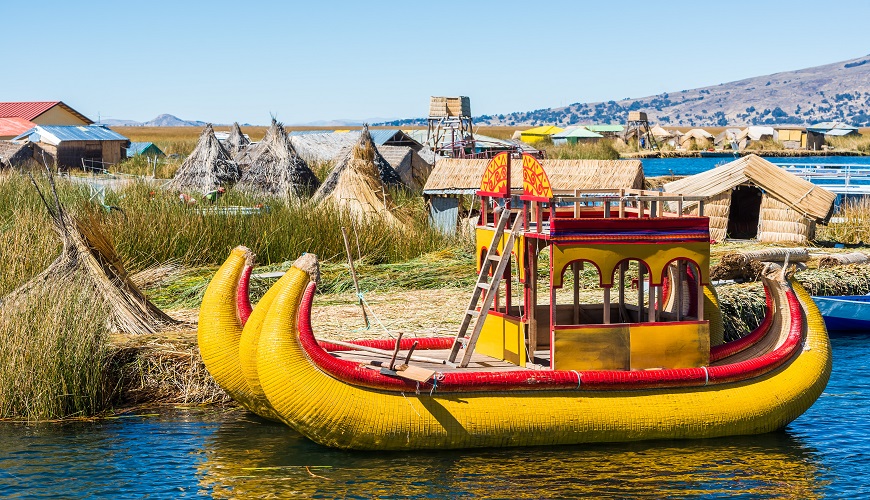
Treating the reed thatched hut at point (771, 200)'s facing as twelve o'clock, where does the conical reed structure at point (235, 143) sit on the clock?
The conical reed structure is roughly at 4 o'clock from the reed thatched hut.

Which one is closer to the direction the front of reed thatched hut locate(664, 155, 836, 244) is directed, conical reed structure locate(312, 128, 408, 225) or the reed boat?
the reed boat

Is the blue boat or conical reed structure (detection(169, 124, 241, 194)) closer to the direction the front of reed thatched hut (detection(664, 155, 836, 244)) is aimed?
the blue boat

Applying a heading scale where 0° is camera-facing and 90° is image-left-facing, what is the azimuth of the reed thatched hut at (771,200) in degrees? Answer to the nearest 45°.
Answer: approximately 0°

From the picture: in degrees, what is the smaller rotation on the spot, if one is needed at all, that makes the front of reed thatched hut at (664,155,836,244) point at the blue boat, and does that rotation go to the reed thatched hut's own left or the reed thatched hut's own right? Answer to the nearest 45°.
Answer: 0° — it already faces it

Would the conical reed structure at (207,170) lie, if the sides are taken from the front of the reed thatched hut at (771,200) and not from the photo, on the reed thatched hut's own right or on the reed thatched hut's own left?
on the reed thatched hut's own right

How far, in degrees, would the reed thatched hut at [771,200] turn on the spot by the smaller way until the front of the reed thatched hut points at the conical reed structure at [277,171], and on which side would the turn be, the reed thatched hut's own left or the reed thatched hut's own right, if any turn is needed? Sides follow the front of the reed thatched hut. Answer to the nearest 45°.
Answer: approximately 90° to the reed thatched hut's own right

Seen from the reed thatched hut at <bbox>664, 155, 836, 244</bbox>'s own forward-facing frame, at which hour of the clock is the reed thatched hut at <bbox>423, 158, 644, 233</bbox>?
the reed thatched hut at <bbox>423, 158, 644, 233</bbox> is roughly at 3 o'clock from the reed thatched hut at <bbox>664, 155, 836, 244</bbox>.

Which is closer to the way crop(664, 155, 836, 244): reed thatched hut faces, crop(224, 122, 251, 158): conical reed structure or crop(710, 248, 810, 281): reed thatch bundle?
the reed thatch bundle

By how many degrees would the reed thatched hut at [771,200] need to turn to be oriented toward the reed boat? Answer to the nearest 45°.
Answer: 0° — it already faces it
